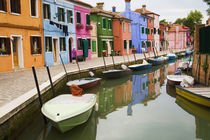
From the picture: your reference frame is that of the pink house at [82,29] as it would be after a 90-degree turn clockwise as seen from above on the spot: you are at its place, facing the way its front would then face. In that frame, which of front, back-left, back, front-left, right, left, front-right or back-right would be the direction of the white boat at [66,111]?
front-left

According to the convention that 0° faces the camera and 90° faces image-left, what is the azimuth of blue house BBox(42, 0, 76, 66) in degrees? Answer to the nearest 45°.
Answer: approximately 315°

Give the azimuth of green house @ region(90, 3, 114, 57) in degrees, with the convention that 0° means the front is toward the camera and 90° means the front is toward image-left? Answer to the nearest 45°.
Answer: approximately 315°

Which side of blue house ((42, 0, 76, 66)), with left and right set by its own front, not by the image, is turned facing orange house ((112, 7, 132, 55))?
left

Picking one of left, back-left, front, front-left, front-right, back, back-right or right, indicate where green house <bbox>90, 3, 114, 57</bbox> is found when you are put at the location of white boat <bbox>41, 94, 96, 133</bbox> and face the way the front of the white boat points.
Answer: back-right

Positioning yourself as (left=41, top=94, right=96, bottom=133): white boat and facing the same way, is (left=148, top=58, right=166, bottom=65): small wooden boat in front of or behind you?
behind

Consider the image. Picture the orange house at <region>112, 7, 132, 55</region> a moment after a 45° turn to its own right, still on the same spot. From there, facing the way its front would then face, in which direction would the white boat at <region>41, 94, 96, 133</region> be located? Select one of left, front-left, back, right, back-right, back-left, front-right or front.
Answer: front

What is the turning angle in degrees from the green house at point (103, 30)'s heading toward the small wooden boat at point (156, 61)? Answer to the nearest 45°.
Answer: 0° — it already faces it

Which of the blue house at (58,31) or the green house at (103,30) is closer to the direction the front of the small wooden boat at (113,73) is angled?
the blue house

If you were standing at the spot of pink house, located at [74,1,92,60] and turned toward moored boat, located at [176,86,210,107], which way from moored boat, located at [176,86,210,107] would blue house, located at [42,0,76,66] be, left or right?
right

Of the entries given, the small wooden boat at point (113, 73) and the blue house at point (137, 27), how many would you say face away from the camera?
0
